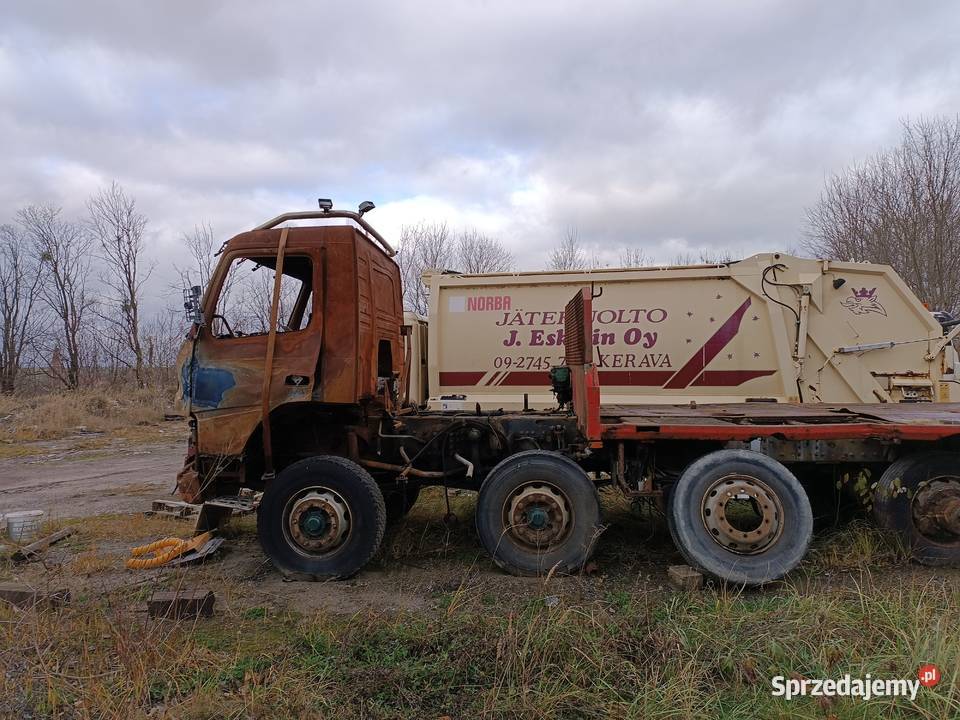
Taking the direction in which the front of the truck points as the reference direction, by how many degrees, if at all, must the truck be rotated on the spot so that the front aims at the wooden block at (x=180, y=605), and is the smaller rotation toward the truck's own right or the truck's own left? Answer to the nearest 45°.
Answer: approximately 45° to the truck's own left

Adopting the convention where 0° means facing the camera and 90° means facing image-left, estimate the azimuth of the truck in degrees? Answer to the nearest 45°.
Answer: approximately 90°

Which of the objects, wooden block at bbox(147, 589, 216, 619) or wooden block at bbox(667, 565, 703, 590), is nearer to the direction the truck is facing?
the wooden block at bbox(147, 589, 216, 619)

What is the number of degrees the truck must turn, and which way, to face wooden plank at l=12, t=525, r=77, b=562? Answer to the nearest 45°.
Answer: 0° — it already faces it

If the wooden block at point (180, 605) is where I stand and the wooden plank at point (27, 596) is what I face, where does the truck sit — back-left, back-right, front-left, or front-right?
back-right

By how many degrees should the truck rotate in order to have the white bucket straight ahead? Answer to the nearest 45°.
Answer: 0° — it already faces it

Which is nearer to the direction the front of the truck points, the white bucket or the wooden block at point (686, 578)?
the white bucket

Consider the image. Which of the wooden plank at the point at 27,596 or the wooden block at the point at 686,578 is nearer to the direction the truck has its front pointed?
the wooden plank

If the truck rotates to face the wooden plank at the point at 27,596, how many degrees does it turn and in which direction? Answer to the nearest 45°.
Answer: approximately 45° to its left
